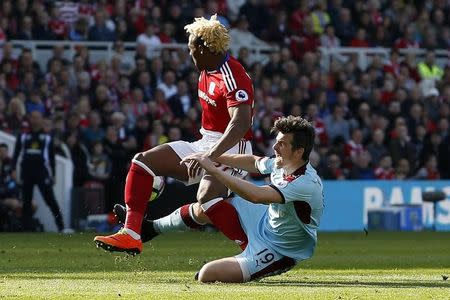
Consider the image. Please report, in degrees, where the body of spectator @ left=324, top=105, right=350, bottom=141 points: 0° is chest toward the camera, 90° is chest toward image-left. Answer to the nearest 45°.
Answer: approximately 0°

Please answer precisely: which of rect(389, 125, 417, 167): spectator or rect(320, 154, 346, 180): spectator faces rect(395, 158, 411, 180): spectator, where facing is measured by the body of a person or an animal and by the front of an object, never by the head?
rect(389, 125, 417, 167): spectator

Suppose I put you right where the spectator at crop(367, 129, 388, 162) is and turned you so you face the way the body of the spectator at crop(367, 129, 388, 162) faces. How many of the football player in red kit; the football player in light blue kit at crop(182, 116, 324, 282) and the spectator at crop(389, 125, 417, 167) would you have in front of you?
2

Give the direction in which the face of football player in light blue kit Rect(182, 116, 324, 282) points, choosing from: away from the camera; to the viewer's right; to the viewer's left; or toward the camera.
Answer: to the viewer's left

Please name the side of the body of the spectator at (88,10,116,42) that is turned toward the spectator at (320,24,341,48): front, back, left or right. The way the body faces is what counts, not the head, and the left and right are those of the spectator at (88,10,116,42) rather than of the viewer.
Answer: left

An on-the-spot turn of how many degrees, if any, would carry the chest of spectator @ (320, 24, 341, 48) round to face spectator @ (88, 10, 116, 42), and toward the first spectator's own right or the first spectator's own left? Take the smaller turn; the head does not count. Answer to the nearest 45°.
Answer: approximately 45° to the first spectator's own right

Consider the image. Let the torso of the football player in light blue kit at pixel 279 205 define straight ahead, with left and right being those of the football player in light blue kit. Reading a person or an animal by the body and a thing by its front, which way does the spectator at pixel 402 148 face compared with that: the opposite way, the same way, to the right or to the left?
to the left

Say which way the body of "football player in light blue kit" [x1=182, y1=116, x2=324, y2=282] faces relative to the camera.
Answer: to the viewer's left
